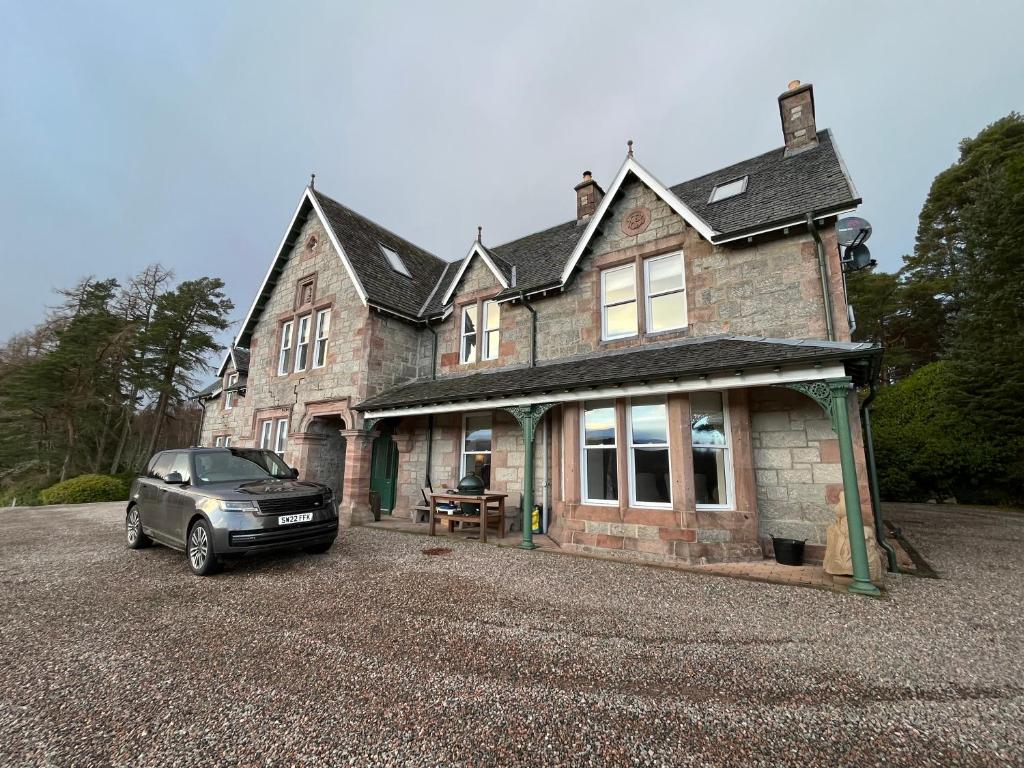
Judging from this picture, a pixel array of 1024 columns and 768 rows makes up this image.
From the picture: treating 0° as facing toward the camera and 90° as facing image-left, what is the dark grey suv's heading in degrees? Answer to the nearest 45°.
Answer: approximately 315°

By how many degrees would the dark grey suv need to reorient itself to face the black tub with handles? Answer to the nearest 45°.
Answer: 0° — it already faces it

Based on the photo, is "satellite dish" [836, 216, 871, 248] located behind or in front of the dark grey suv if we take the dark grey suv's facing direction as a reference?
in front

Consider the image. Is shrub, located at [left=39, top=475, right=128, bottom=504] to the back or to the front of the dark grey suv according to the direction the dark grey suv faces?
to the back

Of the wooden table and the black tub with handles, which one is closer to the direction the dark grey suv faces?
the black tub with handles

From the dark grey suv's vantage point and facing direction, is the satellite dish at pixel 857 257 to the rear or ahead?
ahead

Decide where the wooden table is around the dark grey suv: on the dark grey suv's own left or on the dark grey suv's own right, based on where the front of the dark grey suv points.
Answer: on the dark grey suv's own left

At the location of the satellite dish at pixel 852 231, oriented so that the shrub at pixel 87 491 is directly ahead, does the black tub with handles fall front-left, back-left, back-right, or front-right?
front-left

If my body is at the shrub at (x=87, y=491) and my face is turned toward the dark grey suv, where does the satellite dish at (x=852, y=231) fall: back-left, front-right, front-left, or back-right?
front-left

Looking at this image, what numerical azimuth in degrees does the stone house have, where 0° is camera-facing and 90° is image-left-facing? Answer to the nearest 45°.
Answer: approximately 45°

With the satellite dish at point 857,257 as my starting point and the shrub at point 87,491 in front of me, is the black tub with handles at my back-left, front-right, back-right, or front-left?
front-left

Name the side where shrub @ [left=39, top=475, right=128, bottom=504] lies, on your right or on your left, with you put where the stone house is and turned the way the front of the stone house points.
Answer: on your right

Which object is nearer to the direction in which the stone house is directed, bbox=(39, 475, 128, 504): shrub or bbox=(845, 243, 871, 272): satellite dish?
the shrub
